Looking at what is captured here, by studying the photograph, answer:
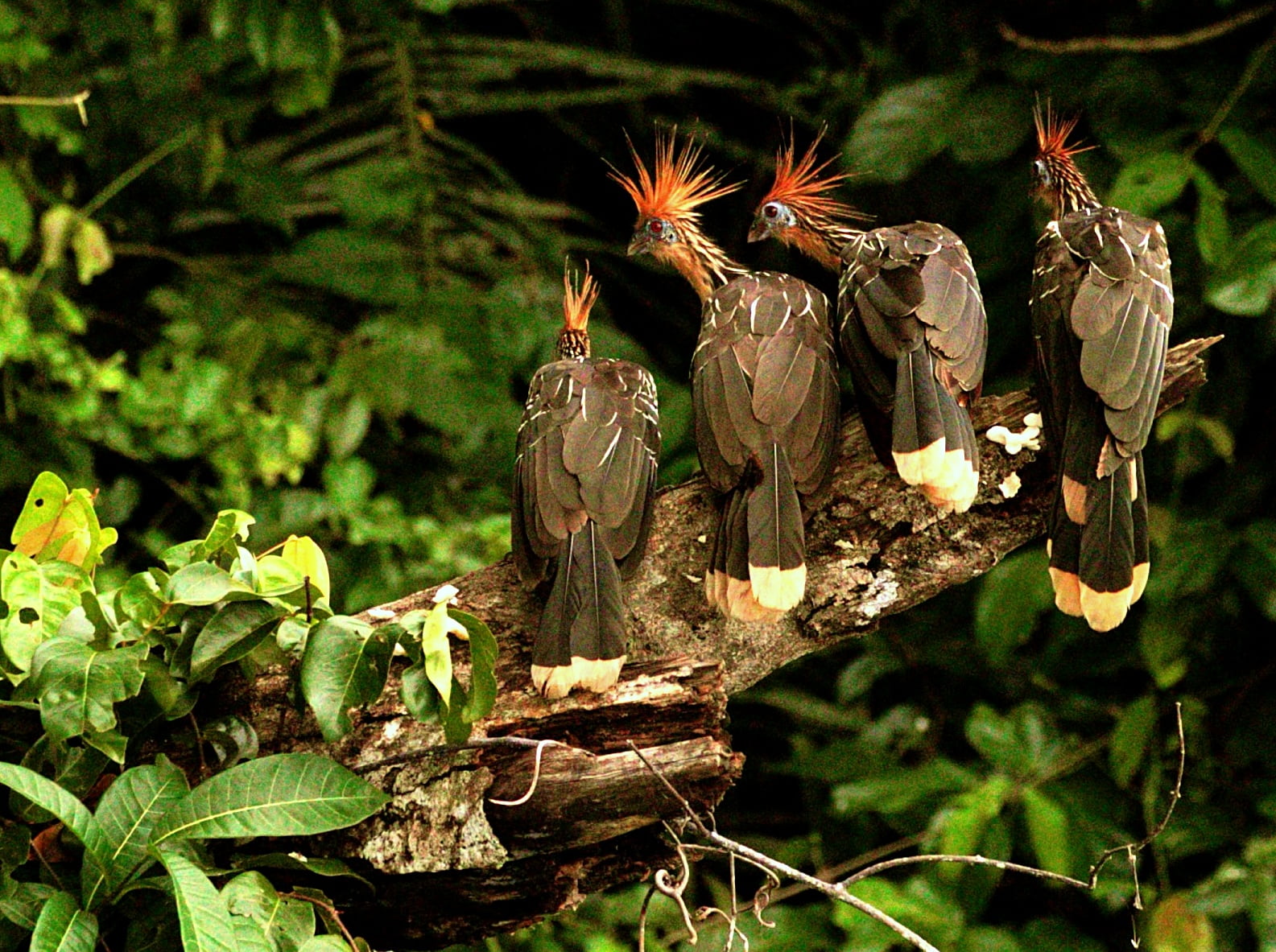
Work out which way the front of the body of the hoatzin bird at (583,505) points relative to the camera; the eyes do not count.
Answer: away from the camera

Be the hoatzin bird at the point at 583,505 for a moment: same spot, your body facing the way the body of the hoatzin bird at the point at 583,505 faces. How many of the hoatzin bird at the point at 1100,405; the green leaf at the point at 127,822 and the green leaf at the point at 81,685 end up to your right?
1

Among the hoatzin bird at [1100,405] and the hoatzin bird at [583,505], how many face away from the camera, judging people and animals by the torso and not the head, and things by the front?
2

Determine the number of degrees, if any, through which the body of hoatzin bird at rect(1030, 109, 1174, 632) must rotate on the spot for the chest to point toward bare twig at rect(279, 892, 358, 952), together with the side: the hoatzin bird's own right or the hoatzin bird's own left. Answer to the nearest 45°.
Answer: approximately 90° to the hoatzin bird's own left

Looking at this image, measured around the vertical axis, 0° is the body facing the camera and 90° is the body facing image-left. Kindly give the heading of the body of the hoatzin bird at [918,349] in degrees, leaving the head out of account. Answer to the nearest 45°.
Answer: approximately 135°

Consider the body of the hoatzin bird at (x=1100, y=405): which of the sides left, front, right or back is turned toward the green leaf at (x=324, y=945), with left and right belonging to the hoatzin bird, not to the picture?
left

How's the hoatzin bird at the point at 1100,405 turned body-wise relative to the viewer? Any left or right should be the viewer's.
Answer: facing away from the viewer

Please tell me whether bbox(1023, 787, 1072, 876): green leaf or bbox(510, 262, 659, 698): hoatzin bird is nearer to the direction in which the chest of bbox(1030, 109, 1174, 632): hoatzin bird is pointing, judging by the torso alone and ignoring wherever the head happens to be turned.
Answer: the green leaf

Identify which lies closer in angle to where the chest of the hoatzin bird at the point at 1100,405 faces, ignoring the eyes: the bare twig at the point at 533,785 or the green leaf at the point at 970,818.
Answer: the green leaf
